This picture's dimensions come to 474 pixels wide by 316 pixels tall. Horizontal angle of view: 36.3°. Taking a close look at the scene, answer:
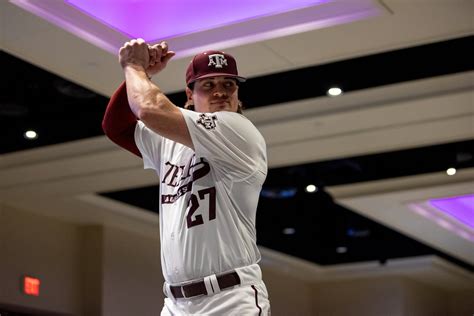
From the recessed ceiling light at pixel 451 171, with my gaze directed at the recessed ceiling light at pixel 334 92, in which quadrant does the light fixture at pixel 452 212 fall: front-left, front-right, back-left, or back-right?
back-right

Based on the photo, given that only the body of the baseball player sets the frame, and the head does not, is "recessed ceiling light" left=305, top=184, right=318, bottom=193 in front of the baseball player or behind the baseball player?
behind

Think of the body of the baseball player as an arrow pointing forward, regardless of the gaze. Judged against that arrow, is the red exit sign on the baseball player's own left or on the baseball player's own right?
on the baseball player's own right

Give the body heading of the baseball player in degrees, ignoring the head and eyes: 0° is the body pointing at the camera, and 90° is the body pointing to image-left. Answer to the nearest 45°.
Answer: approximately 45°

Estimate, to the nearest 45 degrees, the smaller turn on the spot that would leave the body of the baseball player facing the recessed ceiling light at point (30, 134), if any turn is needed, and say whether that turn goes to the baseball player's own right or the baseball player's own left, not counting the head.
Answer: approximately 135° to the baseball player's own right

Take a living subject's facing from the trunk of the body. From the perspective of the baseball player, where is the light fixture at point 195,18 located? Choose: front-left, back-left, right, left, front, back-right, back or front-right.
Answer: back-right

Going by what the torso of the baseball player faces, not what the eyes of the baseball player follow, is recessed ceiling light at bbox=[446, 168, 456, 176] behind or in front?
behind
